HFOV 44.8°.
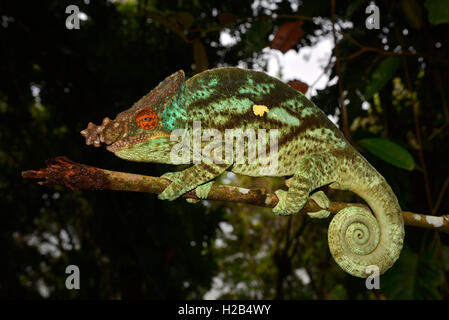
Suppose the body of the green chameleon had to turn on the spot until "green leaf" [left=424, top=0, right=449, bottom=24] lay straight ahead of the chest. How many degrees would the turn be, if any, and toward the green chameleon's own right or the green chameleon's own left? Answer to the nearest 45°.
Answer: approximately 135° to the green chameleon's own right

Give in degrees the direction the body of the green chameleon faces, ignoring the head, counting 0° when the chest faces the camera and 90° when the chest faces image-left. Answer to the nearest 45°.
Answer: approximately 90°

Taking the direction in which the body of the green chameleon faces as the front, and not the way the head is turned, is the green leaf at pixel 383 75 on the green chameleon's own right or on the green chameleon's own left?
on the green chameleon's own right

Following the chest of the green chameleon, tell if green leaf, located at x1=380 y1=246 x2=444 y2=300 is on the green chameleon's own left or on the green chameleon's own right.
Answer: on the green chameleon's own right
